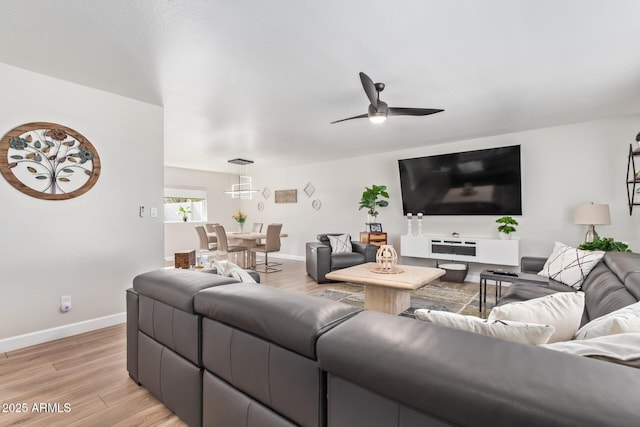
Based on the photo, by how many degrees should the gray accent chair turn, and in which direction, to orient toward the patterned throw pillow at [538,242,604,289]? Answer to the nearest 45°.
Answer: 0° — it already faces it

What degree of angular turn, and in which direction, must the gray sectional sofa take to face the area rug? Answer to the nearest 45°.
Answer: approximately 45° to its left

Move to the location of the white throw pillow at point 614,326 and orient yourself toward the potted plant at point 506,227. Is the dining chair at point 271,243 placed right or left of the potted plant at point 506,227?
left

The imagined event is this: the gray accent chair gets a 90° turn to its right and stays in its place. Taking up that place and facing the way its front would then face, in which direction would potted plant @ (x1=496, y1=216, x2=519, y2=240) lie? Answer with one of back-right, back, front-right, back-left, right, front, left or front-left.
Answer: back-left

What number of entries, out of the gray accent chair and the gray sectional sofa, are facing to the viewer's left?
0

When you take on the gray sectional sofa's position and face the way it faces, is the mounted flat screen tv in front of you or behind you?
in front

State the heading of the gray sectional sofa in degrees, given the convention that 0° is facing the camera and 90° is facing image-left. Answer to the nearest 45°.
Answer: approximately 225°

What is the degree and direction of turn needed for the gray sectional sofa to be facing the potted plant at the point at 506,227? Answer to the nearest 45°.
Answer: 0° — it already faces it

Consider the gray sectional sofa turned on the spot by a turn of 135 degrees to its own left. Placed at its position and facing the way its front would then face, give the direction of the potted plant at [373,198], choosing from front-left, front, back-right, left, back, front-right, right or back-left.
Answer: right

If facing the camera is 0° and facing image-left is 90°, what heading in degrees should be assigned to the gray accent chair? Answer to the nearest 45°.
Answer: approximately 315°

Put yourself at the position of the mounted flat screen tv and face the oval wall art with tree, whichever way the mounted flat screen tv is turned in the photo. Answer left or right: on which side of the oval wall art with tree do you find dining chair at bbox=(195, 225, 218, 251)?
right
